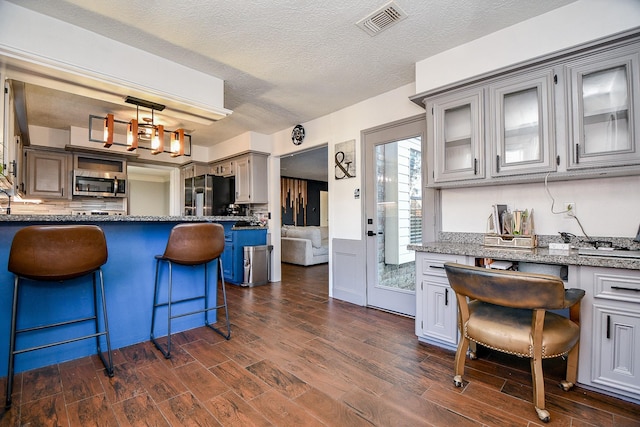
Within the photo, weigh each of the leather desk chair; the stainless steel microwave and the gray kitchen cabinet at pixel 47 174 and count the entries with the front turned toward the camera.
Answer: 2

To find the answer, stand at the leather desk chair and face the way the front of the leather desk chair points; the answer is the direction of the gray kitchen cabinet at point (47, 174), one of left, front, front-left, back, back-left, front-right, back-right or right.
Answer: back-left

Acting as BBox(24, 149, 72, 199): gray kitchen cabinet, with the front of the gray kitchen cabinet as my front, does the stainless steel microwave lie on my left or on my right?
on my left

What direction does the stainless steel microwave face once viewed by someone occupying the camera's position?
facing the viewer

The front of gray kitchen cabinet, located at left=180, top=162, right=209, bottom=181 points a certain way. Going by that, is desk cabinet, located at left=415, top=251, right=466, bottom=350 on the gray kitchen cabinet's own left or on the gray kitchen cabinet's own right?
on the gray kitchen cabinet's own left

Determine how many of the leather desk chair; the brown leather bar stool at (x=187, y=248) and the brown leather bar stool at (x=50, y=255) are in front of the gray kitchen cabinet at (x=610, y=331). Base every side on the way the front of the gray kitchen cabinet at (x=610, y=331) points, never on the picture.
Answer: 3

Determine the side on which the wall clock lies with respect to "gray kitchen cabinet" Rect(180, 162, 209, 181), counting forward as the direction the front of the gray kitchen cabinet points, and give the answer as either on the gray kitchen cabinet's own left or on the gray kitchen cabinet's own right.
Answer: on the gray kitchen cabinet's own left

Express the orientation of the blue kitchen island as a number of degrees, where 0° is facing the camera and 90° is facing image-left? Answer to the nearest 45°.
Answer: approximately 315°

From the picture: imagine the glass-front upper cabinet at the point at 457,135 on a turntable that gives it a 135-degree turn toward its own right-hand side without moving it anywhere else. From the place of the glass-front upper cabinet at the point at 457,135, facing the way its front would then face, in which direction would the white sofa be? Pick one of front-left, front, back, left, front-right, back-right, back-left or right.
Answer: front-left

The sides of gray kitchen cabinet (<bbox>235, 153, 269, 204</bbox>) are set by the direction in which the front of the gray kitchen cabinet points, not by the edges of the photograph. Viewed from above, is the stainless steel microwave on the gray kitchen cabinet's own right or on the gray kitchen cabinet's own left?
on the gray kitchen cabinet's own right

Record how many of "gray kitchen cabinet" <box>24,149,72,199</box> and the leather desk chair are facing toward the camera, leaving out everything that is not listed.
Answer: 1

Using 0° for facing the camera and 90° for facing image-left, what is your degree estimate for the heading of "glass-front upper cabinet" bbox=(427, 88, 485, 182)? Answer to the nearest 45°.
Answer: approximately 45°

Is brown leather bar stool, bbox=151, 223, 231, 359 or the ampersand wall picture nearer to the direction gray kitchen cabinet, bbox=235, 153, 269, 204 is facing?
the brown leather bar stool

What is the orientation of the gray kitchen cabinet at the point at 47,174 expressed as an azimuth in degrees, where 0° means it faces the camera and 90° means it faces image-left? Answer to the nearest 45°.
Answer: approximately 0°
